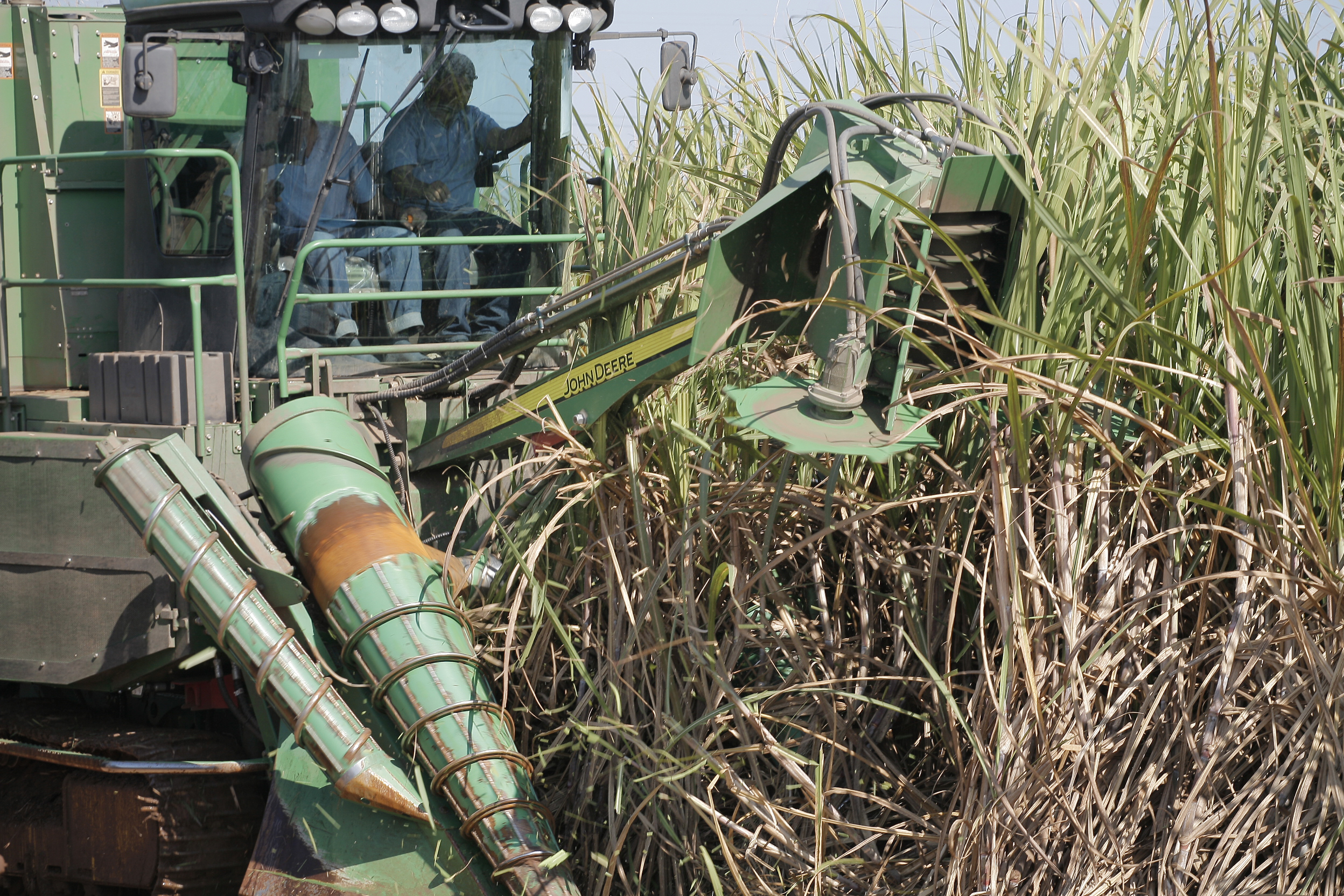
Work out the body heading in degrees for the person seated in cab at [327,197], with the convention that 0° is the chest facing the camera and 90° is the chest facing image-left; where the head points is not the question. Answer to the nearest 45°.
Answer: approximately 315°

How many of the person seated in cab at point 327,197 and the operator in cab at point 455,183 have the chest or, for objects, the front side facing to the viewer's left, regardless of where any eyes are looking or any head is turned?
0

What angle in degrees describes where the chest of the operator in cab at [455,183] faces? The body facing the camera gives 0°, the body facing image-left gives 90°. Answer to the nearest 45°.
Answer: approximately 315°
